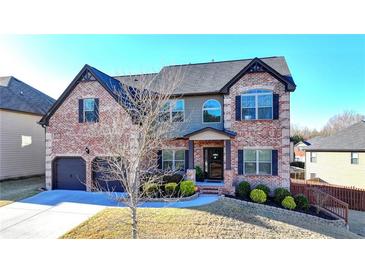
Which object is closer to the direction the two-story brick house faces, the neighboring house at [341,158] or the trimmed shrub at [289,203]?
the trimmed shrub

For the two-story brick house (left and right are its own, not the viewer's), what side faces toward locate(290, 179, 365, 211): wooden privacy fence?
left

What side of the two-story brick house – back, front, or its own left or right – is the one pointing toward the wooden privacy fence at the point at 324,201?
left

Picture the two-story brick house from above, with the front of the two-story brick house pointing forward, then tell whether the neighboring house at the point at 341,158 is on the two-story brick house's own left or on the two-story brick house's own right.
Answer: on the two-story brick house's own left

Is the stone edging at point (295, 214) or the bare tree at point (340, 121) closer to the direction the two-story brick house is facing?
the stone edging

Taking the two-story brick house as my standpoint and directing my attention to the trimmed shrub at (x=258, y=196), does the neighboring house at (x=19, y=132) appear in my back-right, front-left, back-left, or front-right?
back-right

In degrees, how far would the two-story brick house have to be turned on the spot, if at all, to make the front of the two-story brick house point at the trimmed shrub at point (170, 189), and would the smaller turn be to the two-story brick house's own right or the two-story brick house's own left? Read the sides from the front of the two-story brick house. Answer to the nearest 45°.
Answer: approximately 45° to the two-story brick house's own right

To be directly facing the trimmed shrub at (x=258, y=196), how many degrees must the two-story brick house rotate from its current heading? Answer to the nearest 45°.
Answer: approximately 45° to its left

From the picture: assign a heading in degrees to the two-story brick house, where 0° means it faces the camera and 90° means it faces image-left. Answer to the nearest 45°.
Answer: approximately 0°

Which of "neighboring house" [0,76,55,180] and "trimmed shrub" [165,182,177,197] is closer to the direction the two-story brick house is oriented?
the trimmed shrub

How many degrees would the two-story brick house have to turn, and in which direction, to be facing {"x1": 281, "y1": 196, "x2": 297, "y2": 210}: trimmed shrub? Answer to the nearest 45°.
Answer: approximately 45° to its left
